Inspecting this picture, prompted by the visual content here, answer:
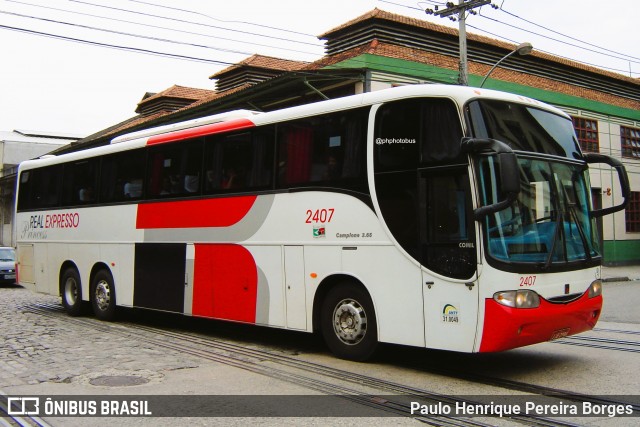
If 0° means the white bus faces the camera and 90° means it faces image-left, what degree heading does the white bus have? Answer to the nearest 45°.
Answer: approximately 315°

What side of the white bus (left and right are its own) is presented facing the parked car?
back

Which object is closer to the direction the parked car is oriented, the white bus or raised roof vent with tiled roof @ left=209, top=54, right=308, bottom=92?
the white bus

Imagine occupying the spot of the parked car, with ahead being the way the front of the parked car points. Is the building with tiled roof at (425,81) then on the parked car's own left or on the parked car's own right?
on the parked car's own left

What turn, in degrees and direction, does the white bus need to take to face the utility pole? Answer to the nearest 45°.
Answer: approximately 135° to its left

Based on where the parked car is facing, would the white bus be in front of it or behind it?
in front

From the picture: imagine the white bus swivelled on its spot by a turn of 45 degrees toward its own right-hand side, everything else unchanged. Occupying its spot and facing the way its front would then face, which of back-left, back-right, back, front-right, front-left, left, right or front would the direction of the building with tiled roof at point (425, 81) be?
back

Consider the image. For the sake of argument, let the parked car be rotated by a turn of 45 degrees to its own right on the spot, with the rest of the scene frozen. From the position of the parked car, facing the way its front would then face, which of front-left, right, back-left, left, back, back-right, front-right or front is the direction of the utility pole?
left

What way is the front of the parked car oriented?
toward the camera

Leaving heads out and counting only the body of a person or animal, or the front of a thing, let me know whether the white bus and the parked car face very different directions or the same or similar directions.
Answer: same or similar directions

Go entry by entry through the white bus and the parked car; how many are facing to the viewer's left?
0

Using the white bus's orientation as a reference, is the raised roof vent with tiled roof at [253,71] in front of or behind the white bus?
behind
